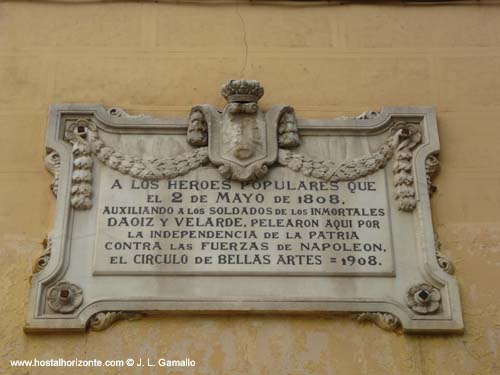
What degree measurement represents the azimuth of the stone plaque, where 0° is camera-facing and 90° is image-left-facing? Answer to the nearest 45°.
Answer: approximately 0°
